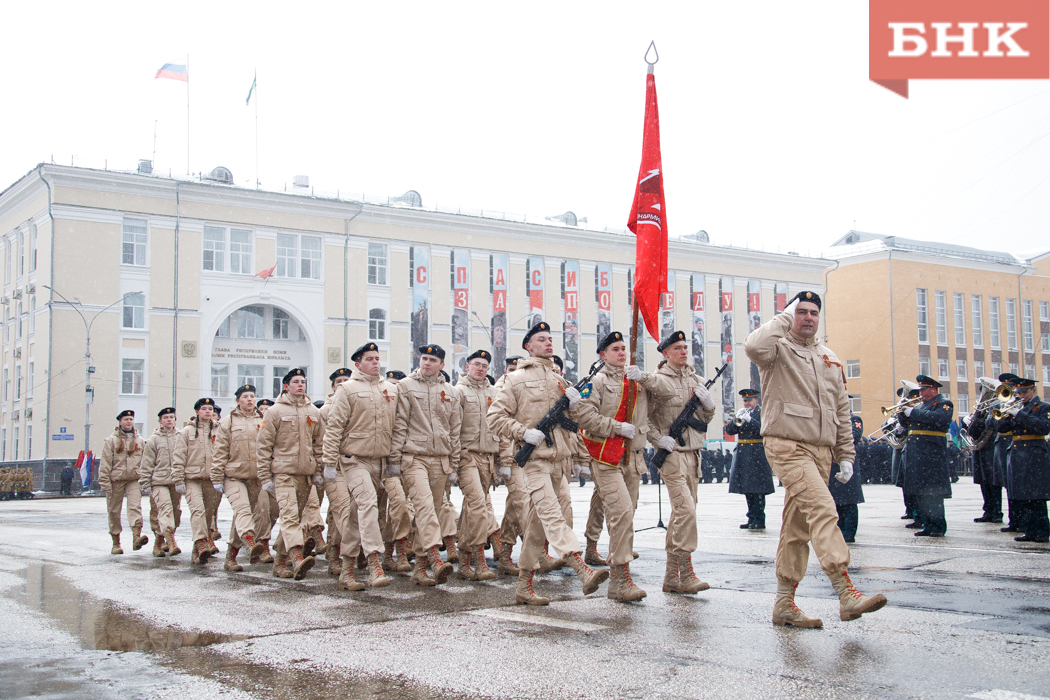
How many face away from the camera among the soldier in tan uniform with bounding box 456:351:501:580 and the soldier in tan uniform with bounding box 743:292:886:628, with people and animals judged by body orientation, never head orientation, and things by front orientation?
0

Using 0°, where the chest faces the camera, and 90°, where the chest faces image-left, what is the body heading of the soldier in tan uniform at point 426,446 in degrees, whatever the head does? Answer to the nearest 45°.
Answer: approximately 315°

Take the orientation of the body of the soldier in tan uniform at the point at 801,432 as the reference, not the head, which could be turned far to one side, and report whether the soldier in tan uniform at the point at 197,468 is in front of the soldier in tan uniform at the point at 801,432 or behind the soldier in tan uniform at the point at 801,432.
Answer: behind

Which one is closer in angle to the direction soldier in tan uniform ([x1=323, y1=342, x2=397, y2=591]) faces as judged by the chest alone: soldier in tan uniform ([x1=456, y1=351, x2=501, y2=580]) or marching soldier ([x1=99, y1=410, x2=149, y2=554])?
the soldier in tan uniform

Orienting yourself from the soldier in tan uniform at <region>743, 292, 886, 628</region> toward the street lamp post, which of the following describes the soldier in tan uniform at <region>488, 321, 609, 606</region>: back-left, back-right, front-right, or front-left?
front-left

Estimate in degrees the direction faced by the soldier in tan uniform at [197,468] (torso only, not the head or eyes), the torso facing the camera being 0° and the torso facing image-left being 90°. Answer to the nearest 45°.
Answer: approximately 315°

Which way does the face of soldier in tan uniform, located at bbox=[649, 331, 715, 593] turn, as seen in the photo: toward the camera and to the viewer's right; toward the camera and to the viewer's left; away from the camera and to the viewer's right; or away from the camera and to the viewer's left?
toward the camera and to the viewer's right

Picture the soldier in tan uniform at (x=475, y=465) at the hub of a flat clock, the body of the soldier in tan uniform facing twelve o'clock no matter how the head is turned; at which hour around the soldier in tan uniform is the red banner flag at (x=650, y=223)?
The red banner flag is roughly at 12 o'clock from the soldier in tan uniform.

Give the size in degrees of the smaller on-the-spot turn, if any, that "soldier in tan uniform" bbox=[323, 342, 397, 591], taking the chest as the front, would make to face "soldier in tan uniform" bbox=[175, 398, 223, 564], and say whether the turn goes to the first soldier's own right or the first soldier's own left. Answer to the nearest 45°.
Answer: approximately 180°

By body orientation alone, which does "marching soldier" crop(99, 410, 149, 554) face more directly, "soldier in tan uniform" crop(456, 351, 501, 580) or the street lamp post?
the soldier in tan uniform

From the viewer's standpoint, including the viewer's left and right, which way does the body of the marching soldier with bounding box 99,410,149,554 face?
facing the viewer and to the right of the viewer

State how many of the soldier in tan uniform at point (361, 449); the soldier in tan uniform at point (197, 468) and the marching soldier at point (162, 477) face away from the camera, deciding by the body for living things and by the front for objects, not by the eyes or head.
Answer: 0

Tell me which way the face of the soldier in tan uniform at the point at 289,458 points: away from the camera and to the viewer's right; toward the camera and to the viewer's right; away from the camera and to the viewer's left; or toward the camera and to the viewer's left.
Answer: toward the camera and to the viewer's right

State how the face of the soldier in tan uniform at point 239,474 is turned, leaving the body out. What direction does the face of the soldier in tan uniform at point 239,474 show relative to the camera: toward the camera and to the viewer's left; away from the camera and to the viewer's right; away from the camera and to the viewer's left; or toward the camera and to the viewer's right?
toward the camera and to the viewer's right

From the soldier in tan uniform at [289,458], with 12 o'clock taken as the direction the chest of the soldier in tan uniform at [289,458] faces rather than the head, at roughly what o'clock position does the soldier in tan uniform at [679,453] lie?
the soldier in tan uniform at [679,453] is roughly at 12 o'clock from the soldier in tan uniform at [289,458].
